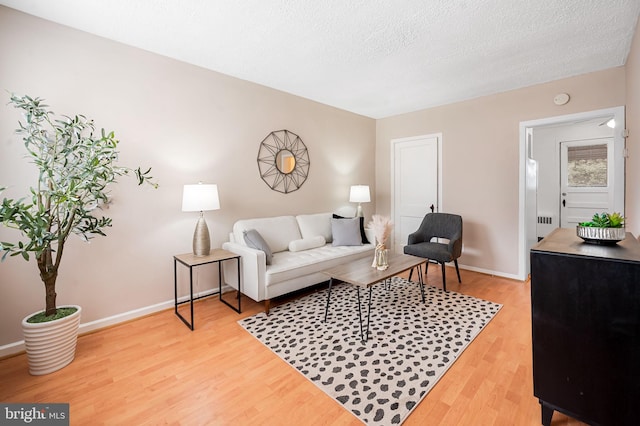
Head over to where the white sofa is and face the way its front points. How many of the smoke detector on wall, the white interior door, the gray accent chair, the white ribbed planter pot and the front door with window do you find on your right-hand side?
1

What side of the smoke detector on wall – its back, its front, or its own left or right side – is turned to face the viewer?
front

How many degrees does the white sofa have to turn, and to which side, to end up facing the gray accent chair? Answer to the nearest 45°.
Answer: approximately 45° to its left

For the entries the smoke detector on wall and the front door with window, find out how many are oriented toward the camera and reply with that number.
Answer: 2

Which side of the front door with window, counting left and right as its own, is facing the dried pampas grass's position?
front

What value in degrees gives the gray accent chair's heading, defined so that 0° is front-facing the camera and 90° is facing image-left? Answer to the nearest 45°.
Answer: approximately 45°

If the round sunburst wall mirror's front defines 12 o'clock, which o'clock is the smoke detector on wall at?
The smoke detector on wall is roughly at 11 o'clock from the round sunburst wall mirror.

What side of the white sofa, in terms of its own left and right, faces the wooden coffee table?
front

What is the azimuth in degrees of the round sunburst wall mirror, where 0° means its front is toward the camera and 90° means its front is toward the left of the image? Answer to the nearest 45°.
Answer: approximately 315°

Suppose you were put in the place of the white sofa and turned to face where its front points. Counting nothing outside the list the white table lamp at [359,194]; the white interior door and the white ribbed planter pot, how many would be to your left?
2

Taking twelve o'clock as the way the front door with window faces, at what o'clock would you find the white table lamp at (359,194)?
The white table lamp is roughly at 1 o'clock from the front door with window.

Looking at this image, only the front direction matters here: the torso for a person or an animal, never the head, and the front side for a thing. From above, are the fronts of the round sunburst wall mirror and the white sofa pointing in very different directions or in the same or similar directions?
same or similar directions

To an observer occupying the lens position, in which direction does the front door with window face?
facing the viewer
